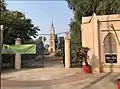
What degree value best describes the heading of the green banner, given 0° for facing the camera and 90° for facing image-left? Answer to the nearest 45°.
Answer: approximately 0°

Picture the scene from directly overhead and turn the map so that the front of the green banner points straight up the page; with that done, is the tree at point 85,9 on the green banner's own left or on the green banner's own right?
on the green banner's own left

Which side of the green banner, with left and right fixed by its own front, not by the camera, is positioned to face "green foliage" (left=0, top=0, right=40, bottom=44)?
back
